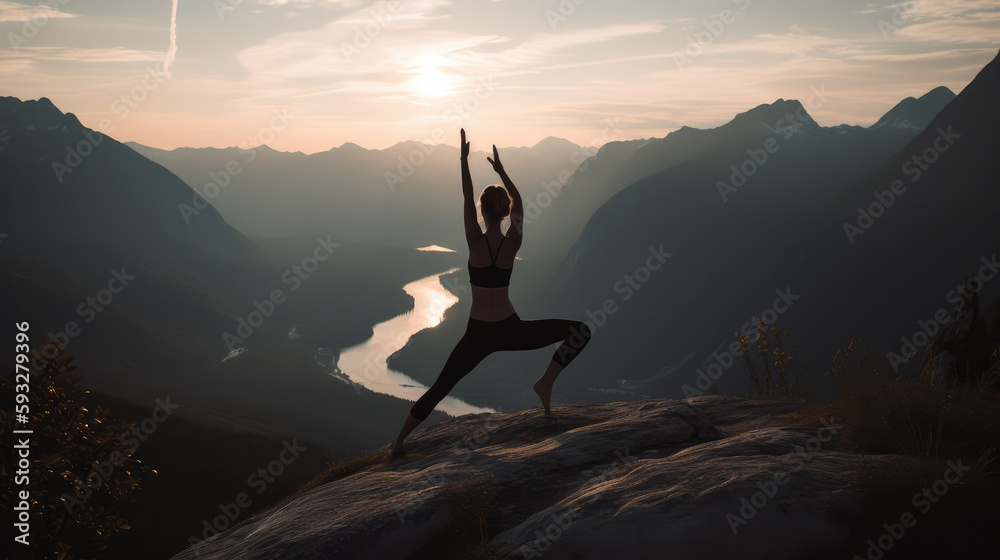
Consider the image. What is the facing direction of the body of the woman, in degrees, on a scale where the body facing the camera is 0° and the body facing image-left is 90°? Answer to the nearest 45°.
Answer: approximately 180°

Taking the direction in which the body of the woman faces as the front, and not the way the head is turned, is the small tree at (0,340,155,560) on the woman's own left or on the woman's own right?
on the woman's own left

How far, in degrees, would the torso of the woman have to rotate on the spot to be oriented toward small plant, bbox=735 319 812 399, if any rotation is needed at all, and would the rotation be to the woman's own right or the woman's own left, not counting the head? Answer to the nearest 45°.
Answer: approximately 45° to the woman's own right

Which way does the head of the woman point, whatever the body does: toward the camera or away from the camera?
away from the camera
